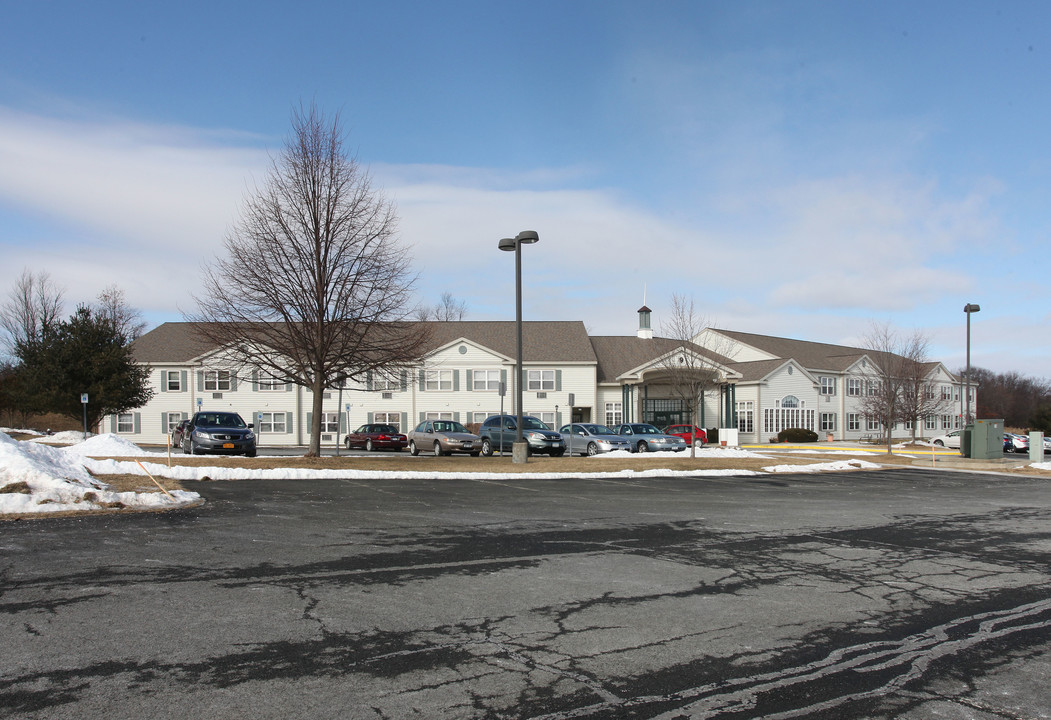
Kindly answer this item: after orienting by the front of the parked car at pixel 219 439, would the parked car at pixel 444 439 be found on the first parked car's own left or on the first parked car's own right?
on the first parked car's own left

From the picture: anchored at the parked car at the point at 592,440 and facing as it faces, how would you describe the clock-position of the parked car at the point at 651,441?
the parked car at the point at 651,441 is roughly at 10 o'clock from the parked car at the point at 592,440.

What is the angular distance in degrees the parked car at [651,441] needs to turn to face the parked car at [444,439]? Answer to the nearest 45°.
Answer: approximately 135° to its right

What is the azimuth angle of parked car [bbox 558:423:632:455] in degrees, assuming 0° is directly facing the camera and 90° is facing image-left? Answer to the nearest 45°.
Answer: approximately 315°

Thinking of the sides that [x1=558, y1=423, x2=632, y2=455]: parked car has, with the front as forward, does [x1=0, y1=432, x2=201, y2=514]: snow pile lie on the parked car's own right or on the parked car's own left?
on the parked car's own right
